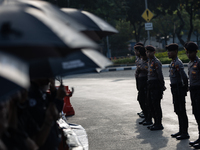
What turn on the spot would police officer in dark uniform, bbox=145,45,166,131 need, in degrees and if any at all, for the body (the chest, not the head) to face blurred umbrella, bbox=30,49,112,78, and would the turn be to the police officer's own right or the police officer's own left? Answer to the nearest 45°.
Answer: approximately 45° to the police officer's own left

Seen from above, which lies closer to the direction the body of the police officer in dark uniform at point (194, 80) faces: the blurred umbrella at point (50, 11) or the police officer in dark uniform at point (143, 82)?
the blurred umbrella

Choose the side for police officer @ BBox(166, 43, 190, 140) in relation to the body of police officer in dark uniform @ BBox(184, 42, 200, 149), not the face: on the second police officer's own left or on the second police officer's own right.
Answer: on the second police officer's own right

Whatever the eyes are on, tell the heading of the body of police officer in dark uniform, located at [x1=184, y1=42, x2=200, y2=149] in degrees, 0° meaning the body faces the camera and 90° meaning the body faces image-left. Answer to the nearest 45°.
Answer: approximately 45°

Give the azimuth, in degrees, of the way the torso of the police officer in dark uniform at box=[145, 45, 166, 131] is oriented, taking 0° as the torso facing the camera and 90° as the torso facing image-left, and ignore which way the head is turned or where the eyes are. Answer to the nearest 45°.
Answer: approximately 45°

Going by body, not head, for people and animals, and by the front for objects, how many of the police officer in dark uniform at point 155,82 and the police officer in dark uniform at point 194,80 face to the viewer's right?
0

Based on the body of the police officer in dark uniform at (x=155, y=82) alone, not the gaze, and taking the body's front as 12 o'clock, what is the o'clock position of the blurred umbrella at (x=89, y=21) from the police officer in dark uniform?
The blurred umbrella is roughly at 11 o'clock from the police officer in dark uniform.

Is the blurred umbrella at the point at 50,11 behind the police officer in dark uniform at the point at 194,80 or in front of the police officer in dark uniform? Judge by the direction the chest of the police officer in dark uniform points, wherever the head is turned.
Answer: in front

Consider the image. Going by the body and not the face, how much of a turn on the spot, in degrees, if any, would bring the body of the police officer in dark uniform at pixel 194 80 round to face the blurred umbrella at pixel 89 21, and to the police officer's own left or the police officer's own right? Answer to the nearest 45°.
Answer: approximately 45° to the police officer's own left

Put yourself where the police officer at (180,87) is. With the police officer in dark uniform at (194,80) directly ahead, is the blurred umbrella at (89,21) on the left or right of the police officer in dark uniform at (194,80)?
right

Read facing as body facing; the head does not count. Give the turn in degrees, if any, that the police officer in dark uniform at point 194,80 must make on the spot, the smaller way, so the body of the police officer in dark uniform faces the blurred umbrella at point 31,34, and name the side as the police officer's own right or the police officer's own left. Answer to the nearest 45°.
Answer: approximately 45° to the police officer's own left
